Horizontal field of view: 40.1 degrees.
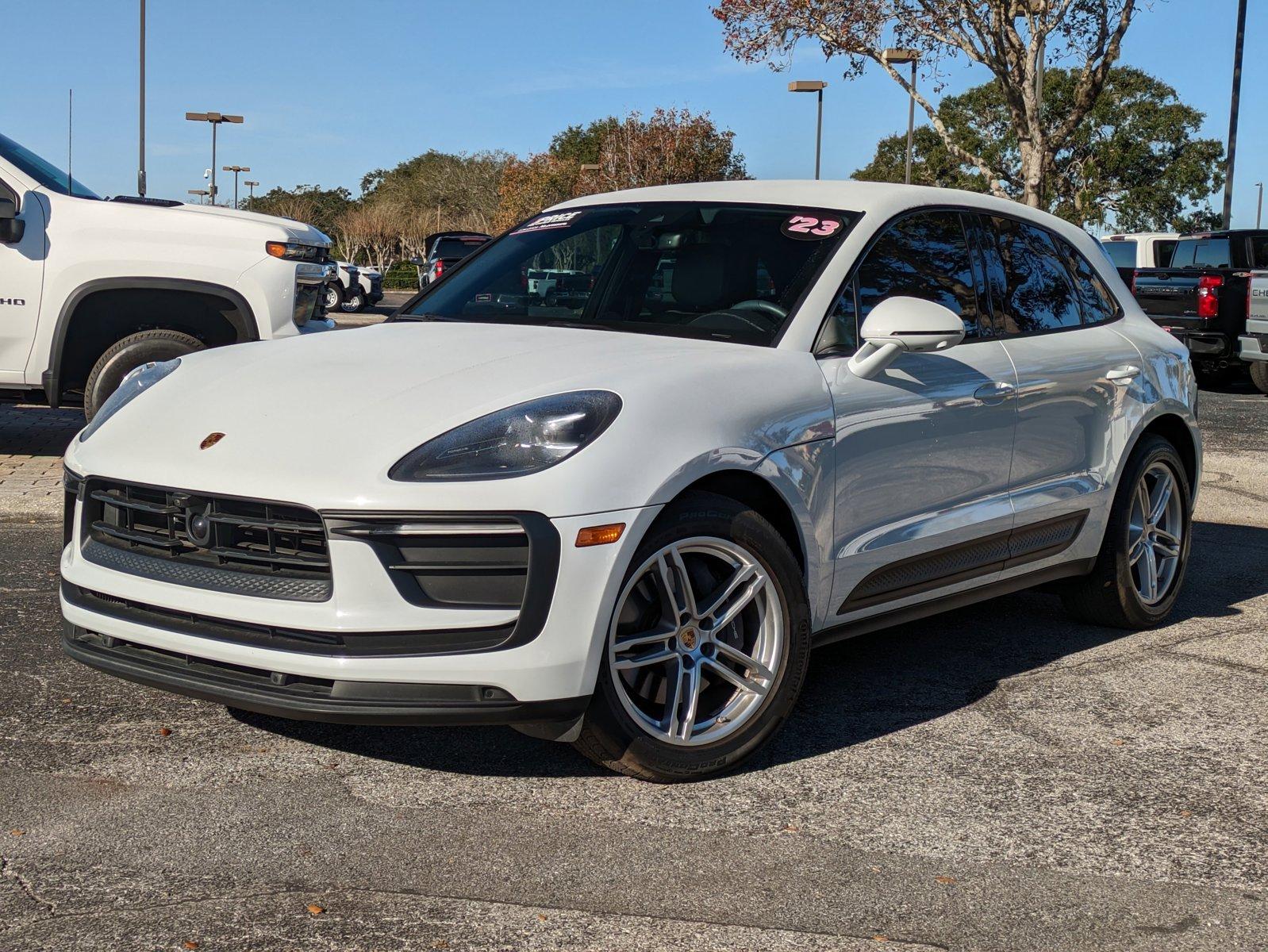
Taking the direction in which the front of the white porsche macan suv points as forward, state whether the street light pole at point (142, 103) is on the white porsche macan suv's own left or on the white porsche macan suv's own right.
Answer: on the white porsche macan suv's own right

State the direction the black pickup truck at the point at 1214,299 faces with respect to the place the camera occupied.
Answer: facing away from the viewer and to the right of the viewer

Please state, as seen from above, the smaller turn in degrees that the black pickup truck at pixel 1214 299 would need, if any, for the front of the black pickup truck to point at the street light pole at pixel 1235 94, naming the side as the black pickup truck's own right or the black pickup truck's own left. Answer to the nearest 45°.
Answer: approximately 45° to the black pickup truck's own left

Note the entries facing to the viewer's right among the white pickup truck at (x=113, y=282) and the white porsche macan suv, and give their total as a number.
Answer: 1

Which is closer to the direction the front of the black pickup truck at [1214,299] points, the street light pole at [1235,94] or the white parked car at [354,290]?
the street light pole

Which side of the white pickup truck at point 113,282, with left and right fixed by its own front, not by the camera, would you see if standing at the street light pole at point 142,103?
left

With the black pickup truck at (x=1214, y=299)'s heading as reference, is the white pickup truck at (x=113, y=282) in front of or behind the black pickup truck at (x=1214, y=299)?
behind

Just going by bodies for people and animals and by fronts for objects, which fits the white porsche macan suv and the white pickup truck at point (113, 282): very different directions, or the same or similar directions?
very different directions

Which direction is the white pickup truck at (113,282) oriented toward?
to the viewer's right

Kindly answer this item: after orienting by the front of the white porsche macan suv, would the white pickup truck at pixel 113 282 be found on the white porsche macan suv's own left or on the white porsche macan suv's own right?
on the white porsche macan suv's own right

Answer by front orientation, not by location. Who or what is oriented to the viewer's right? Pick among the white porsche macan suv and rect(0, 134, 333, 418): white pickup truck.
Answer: the white pickup truck

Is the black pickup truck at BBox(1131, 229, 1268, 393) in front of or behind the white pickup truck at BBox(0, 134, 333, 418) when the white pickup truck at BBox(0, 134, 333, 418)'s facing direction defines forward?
in front

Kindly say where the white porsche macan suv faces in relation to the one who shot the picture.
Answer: facing the viewer and to the left of the viewer

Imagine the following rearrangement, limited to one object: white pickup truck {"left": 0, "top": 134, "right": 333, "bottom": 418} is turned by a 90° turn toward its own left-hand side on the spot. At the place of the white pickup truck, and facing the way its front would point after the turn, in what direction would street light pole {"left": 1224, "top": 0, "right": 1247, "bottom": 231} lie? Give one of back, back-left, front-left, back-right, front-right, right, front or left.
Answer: front-right

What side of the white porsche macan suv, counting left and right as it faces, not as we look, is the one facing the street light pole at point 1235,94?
back
